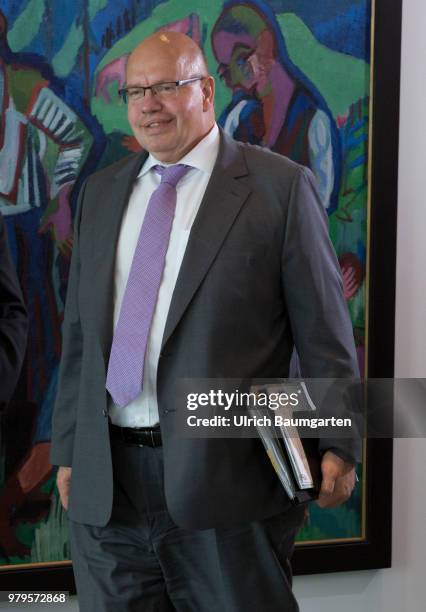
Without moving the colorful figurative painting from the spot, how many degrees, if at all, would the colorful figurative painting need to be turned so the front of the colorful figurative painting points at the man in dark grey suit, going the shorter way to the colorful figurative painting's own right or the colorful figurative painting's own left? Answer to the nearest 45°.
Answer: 0° — it already faces them

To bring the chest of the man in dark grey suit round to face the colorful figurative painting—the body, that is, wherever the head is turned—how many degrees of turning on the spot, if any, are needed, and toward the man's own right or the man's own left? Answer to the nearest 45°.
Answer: approximately 135° to the man's own right

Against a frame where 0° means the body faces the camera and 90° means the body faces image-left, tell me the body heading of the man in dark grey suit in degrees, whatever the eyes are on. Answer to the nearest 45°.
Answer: approximately 45°
